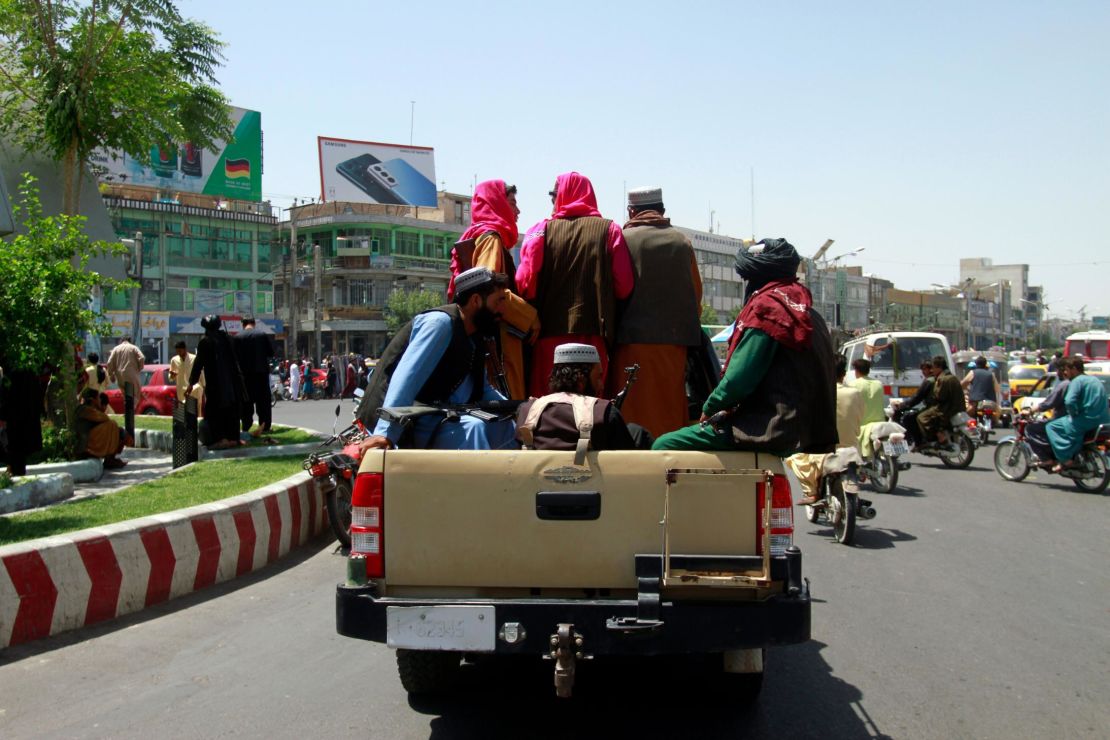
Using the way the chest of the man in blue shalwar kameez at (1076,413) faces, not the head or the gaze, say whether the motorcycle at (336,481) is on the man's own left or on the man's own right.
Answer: on the man's own left

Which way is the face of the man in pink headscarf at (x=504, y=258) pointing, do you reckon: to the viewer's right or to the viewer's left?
to the viewer's right

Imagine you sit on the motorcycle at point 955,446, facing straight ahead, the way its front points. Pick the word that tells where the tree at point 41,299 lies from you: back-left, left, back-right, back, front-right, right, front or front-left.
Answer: front-left

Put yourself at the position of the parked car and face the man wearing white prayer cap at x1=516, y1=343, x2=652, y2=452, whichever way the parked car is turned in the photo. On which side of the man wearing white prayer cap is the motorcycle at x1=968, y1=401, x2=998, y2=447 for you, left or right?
left

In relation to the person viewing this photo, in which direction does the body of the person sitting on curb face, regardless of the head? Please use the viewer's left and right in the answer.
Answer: facing to the right of the viewer

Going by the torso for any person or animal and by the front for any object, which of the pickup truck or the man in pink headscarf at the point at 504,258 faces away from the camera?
the pickup truck

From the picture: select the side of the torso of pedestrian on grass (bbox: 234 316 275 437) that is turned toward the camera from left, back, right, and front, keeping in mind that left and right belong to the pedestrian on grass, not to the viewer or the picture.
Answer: back

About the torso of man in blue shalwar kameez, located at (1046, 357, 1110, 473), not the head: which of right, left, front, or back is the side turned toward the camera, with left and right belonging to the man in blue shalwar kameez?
left

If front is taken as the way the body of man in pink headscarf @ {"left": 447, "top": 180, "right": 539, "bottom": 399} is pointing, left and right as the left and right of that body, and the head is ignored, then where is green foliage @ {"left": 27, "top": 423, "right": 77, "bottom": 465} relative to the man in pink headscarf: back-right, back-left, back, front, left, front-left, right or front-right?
back-left

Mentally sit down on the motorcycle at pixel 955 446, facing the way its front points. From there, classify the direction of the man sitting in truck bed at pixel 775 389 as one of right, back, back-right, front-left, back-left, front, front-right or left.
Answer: left

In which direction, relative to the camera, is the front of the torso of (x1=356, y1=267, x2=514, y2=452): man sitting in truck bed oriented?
to the viewer's right

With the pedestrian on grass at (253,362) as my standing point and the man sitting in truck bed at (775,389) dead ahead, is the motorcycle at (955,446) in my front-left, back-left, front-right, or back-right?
front-left

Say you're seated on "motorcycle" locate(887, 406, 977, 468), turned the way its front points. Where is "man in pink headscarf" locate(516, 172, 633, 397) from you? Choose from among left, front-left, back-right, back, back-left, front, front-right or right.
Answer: left

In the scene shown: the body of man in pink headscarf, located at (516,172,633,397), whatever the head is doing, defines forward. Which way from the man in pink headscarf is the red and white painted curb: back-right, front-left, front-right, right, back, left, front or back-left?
left
